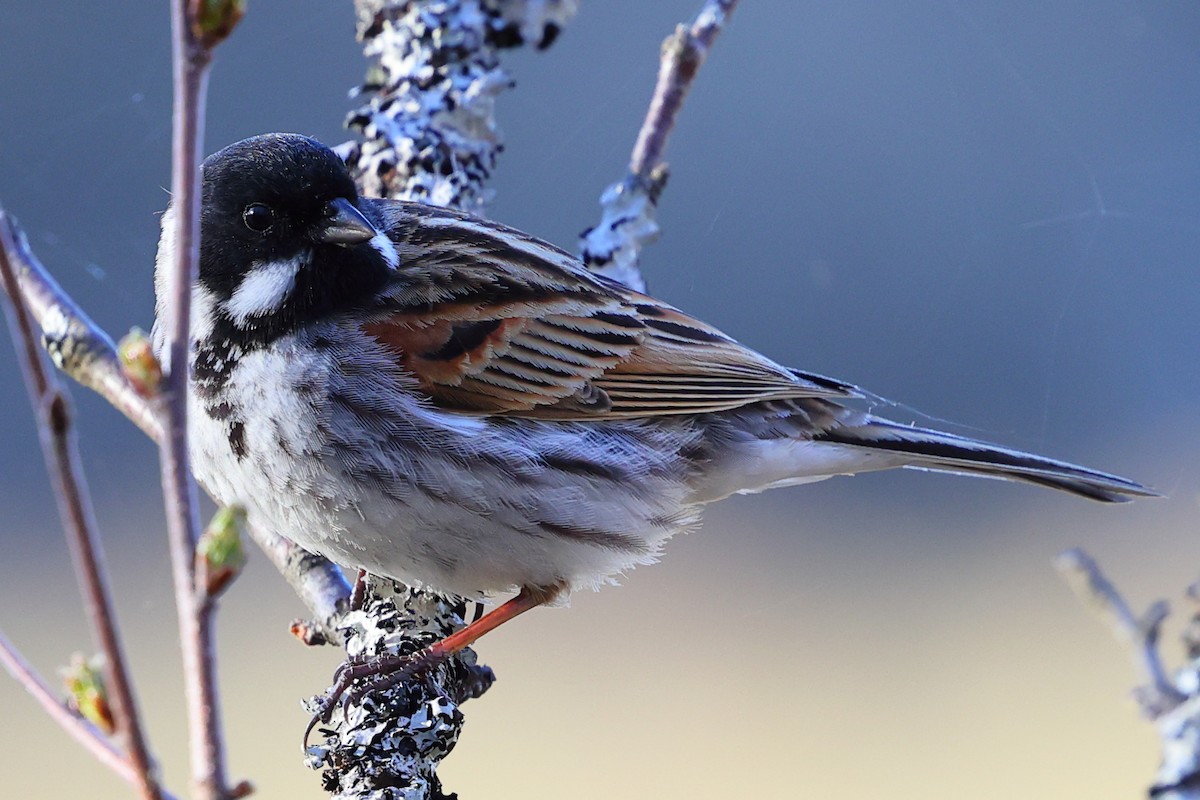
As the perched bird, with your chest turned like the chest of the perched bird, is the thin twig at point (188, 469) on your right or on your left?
on your left

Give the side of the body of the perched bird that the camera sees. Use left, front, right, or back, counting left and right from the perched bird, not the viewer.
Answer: left

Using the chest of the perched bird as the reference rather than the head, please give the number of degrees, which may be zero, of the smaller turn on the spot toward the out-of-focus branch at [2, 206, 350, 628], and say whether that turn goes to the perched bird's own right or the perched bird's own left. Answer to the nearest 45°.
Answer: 0° — it already faces it
